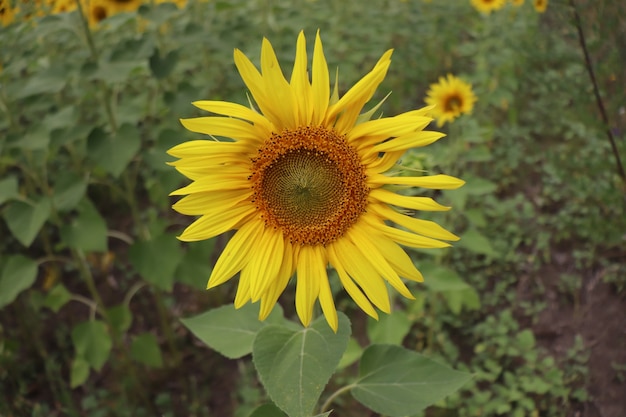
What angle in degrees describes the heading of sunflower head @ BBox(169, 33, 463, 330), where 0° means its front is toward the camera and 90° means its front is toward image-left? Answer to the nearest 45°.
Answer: approximately 0°

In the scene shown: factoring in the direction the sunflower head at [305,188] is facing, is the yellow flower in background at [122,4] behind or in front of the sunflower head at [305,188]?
behind
